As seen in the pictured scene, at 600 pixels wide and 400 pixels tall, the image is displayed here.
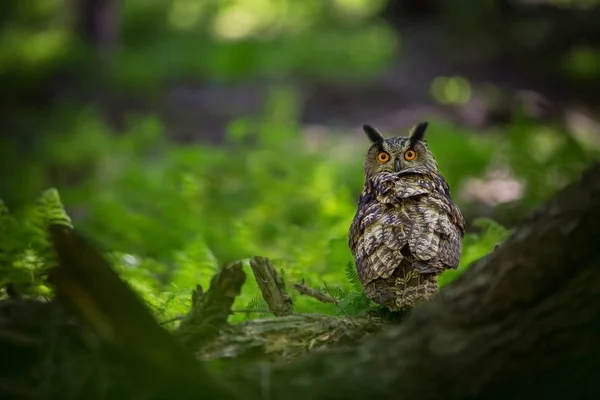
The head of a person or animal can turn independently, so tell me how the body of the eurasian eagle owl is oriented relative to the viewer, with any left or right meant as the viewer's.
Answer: facing away from the viewer

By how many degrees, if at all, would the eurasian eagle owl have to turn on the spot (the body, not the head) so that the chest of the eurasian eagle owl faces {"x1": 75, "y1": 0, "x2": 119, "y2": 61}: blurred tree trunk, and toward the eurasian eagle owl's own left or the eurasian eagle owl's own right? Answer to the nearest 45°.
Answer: approximately 45° to the eurasian eagle owl's own left

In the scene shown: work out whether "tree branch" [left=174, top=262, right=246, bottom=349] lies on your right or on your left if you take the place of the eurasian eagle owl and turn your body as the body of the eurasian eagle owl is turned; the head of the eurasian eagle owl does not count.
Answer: on your left

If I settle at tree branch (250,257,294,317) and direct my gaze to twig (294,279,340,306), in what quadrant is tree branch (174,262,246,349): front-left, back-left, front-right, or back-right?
back-right
